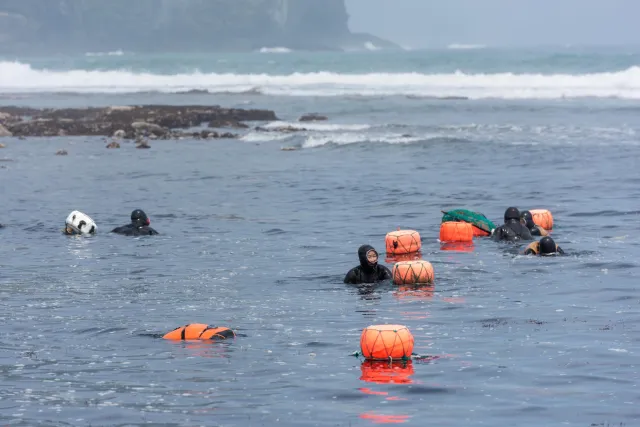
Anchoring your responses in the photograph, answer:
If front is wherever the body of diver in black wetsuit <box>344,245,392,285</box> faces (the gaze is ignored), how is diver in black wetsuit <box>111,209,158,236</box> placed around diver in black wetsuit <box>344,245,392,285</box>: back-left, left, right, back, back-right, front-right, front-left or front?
back

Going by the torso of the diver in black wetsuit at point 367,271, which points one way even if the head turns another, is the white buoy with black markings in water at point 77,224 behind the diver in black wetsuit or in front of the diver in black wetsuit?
behind

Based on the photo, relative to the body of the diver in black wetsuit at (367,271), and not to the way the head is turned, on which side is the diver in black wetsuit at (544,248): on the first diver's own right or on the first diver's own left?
on the first diver's own left

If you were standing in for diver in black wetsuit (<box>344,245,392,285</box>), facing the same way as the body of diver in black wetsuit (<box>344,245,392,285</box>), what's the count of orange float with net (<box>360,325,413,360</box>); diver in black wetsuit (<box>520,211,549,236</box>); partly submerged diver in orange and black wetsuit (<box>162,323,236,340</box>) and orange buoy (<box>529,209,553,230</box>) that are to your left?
2

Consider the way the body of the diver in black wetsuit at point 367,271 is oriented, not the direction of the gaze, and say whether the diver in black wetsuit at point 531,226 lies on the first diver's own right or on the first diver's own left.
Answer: on the first diver's own left

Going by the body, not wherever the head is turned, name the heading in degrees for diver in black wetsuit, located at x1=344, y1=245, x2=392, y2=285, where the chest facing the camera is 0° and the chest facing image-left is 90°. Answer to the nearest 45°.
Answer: approximately 315°

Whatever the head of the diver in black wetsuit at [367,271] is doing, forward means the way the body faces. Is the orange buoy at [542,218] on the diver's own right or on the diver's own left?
on the diver's own left

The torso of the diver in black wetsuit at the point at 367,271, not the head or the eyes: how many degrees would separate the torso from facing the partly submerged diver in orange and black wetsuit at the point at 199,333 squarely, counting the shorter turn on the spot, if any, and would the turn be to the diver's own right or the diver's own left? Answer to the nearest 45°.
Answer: approximately 90° to the diver's own right

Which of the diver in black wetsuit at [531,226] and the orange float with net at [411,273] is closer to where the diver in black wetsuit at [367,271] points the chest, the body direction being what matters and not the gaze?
the orange float with net
